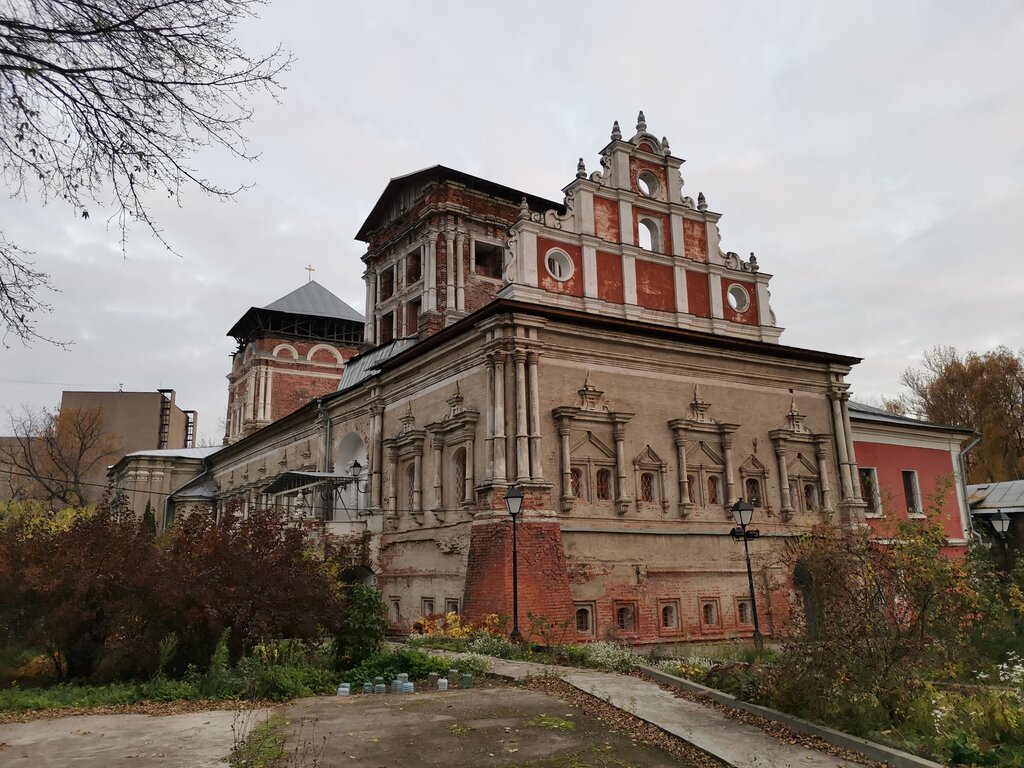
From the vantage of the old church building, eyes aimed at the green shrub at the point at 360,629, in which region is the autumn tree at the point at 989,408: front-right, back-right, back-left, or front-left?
back-left

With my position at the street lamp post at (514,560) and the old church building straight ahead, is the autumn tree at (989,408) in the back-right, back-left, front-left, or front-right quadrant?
front-right

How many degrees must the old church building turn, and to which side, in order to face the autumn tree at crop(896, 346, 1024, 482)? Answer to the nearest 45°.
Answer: approximately 90° to its left

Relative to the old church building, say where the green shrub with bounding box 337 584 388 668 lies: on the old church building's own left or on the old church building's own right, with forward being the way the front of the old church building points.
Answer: on the old church building's own right
